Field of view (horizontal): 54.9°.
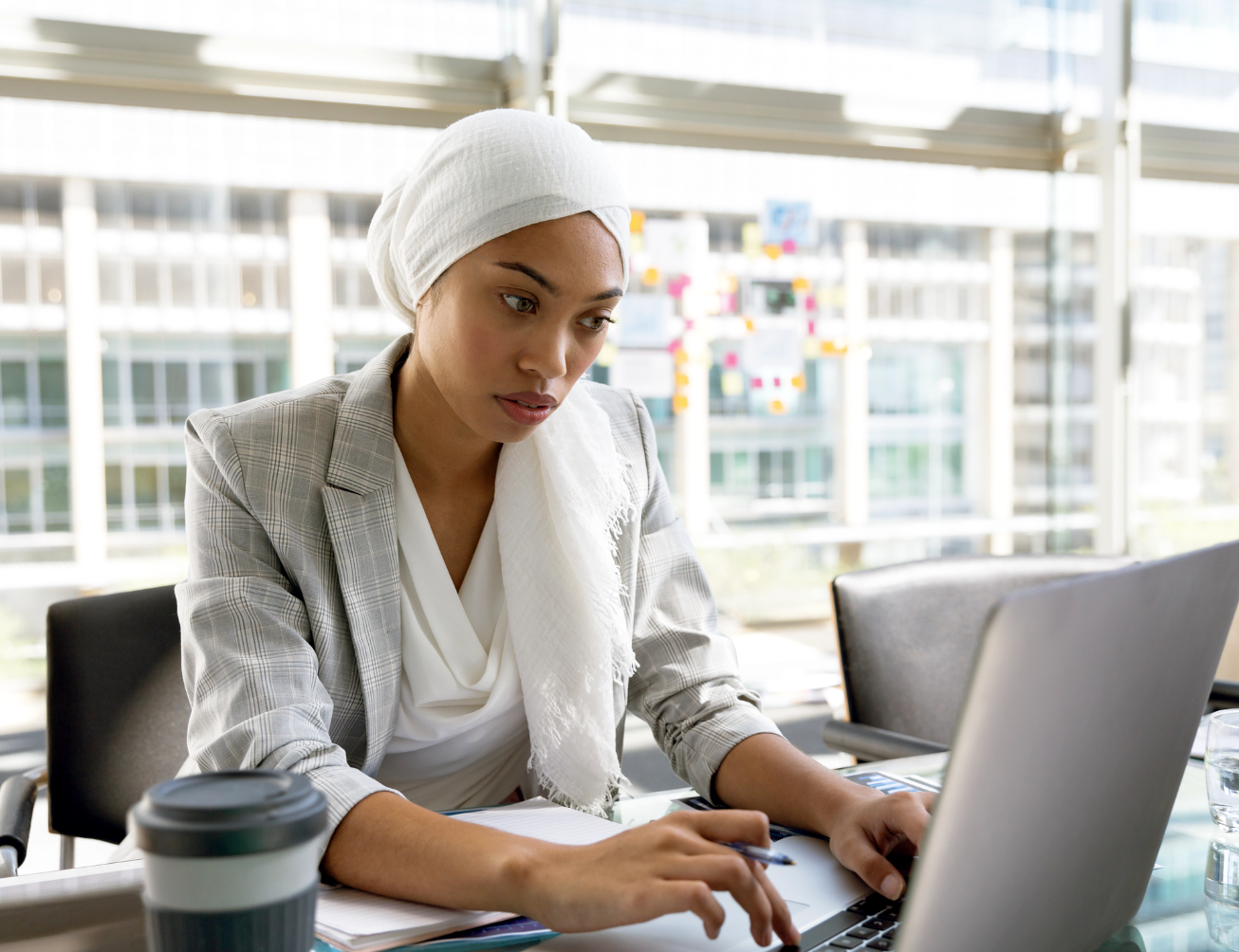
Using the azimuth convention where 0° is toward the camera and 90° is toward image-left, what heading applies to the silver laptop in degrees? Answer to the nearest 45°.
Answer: approximately 135°

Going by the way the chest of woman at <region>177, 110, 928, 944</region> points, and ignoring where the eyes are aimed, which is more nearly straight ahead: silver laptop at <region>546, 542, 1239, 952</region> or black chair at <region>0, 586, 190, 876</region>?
the silver laptop

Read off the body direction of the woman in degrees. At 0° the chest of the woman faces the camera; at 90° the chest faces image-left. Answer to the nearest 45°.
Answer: approximately 315°

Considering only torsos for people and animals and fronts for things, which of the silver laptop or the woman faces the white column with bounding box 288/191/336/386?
the silver laptop

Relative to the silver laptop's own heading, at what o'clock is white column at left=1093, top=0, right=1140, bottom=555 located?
The white column is roughly at 2 o'clock from the silver laptop.

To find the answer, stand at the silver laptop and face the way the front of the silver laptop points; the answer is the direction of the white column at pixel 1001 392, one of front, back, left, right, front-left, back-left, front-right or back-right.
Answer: front-right

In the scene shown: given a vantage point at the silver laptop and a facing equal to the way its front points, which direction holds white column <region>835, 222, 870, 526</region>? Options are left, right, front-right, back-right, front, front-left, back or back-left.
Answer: front-right

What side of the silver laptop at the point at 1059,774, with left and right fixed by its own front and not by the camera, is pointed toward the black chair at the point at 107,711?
front

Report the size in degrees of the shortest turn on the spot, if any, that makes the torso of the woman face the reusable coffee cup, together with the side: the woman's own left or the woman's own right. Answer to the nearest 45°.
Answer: approximately 45° to the woman's own right

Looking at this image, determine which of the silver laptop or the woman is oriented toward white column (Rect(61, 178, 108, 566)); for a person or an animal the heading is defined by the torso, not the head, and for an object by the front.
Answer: the silver laptop

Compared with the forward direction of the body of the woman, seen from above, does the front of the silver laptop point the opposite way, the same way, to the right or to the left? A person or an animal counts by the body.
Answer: the opposite way

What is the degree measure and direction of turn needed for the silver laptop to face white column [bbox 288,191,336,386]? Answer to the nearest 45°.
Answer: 0° — it already faces it
